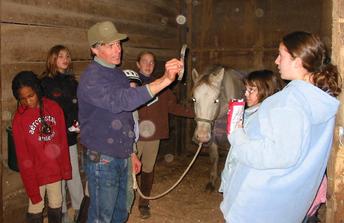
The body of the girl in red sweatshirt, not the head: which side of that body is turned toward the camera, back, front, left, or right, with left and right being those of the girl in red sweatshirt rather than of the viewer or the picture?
front

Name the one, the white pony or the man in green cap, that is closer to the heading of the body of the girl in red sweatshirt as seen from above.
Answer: the man in green cap

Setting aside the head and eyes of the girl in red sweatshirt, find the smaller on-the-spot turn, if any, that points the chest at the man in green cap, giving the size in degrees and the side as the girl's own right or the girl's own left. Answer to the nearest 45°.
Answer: approximately 45° to the girl's own left

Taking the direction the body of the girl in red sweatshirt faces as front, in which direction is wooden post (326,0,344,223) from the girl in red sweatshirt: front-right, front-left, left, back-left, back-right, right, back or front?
front-left

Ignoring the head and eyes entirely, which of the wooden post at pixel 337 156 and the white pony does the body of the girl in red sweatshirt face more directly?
the wooden post

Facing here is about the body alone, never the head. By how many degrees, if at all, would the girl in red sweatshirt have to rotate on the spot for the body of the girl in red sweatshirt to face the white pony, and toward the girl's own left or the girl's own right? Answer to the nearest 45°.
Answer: approximately 135° to the girl's own left
